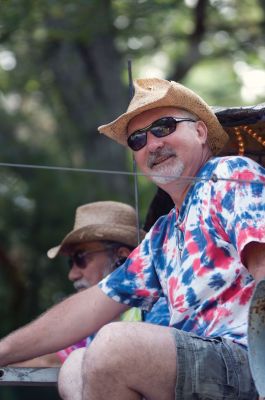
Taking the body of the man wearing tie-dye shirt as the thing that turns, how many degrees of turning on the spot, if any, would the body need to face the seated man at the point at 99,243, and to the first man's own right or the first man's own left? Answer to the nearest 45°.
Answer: approximately 135° to the first man's own right

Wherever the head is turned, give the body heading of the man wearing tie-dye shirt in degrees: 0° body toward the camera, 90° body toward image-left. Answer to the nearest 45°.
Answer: approximately 45°
